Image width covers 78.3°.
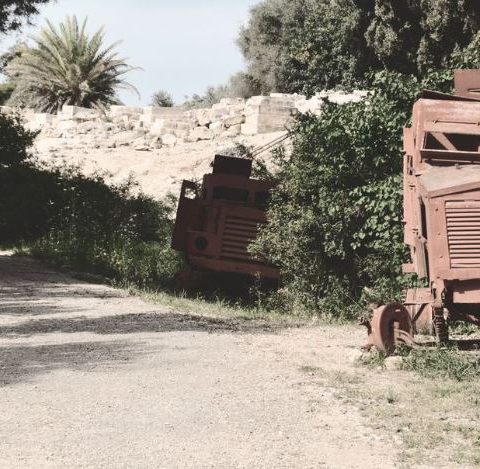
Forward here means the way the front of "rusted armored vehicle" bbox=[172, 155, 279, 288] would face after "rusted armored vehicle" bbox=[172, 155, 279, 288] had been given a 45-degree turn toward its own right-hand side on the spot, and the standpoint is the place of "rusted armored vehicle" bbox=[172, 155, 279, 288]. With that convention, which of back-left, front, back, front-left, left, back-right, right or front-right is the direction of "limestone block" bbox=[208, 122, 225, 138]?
back-right

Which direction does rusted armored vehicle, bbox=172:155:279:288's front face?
toward the camera

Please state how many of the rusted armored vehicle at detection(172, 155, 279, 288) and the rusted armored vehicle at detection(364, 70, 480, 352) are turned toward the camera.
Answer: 2

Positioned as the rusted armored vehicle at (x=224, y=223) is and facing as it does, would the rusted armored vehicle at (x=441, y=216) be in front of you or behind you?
in front

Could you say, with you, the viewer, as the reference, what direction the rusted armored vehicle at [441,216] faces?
facing the viewer
